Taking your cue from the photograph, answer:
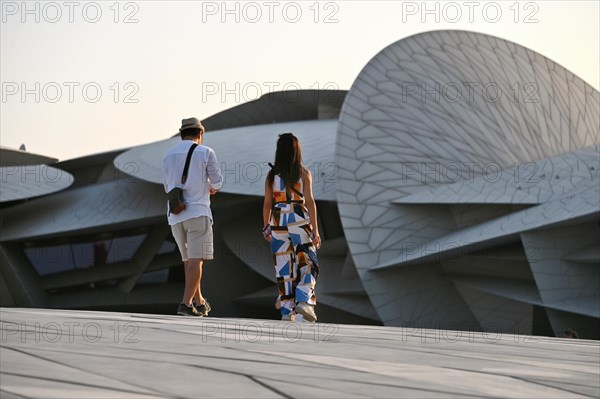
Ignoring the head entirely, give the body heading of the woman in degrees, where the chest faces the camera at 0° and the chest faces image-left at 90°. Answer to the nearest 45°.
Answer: approximately 180°

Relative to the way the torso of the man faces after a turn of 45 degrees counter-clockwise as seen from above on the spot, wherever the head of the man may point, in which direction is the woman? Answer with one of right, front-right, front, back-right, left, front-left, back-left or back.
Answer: right

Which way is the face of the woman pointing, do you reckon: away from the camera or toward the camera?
away from the camera

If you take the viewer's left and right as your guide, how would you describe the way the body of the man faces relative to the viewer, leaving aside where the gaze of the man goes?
facing away from the viewer and to the right of the viewer
